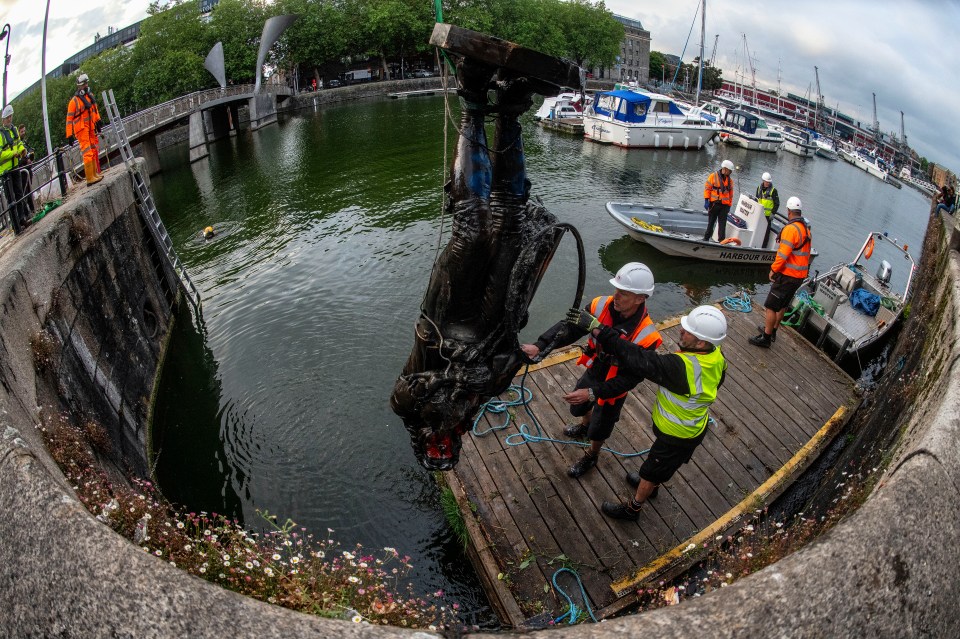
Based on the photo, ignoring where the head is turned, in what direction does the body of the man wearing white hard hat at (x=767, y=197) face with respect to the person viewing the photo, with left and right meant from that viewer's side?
facing the viewer and to the left of the viewer

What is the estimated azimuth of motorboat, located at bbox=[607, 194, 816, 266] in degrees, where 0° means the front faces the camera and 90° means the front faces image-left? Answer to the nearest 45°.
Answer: approximately 90°

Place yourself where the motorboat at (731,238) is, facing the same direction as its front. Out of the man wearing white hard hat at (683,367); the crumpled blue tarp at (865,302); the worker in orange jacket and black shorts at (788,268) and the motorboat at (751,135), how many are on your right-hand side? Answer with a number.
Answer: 1

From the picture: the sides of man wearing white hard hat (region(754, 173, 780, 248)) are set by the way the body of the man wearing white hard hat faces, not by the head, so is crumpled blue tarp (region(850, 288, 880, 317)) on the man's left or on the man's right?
on the man's left

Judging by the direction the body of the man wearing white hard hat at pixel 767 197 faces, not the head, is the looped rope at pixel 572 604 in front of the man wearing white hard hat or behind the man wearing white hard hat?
in front

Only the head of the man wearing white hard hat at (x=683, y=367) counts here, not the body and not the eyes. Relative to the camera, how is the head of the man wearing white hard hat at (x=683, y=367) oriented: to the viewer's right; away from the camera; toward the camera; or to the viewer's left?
to the viewer's left

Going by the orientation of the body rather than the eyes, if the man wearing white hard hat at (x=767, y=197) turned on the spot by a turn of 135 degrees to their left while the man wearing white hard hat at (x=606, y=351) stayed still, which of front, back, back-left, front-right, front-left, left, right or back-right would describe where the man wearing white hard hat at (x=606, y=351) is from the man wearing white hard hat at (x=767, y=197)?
right

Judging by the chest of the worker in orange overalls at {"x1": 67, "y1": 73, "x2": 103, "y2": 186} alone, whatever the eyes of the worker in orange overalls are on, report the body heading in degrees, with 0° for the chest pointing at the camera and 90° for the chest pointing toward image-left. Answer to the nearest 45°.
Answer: approximately 315°

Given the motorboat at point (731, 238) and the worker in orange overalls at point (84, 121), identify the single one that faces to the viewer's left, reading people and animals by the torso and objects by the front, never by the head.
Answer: the motorboat

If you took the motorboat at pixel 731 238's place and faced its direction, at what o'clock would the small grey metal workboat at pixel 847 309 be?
The small grey metal workboat is roughly at 8 o'clock from the motorboat.

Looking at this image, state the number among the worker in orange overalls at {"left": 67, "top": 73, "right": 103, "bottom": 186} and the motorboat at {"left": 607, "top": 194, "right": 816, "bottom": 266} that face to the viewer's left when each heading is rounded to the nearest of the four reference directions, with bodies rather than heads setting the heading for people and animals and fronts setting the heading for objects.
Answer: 1

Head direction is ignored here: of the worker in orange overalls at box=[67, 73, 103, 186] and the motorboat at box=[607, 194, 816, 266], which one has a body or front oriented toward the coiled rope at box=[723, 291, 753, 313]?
the worker in orange overalls

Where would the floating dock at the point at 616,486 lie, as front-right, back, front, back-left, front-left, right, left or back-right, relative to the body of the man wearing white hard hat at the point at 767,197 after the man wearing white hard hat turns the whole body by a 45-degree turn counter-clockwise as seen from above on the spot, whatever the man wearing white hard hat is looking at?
front

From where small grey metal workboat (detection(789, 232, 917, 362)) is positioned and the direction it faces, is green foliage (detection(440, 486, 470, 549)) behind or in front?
in front
